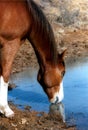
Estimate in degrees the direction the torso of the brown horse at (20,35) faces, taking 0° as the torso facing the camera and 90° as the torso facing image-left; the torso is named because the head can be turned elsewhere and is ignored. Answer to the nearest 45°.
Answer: approximately 270°
